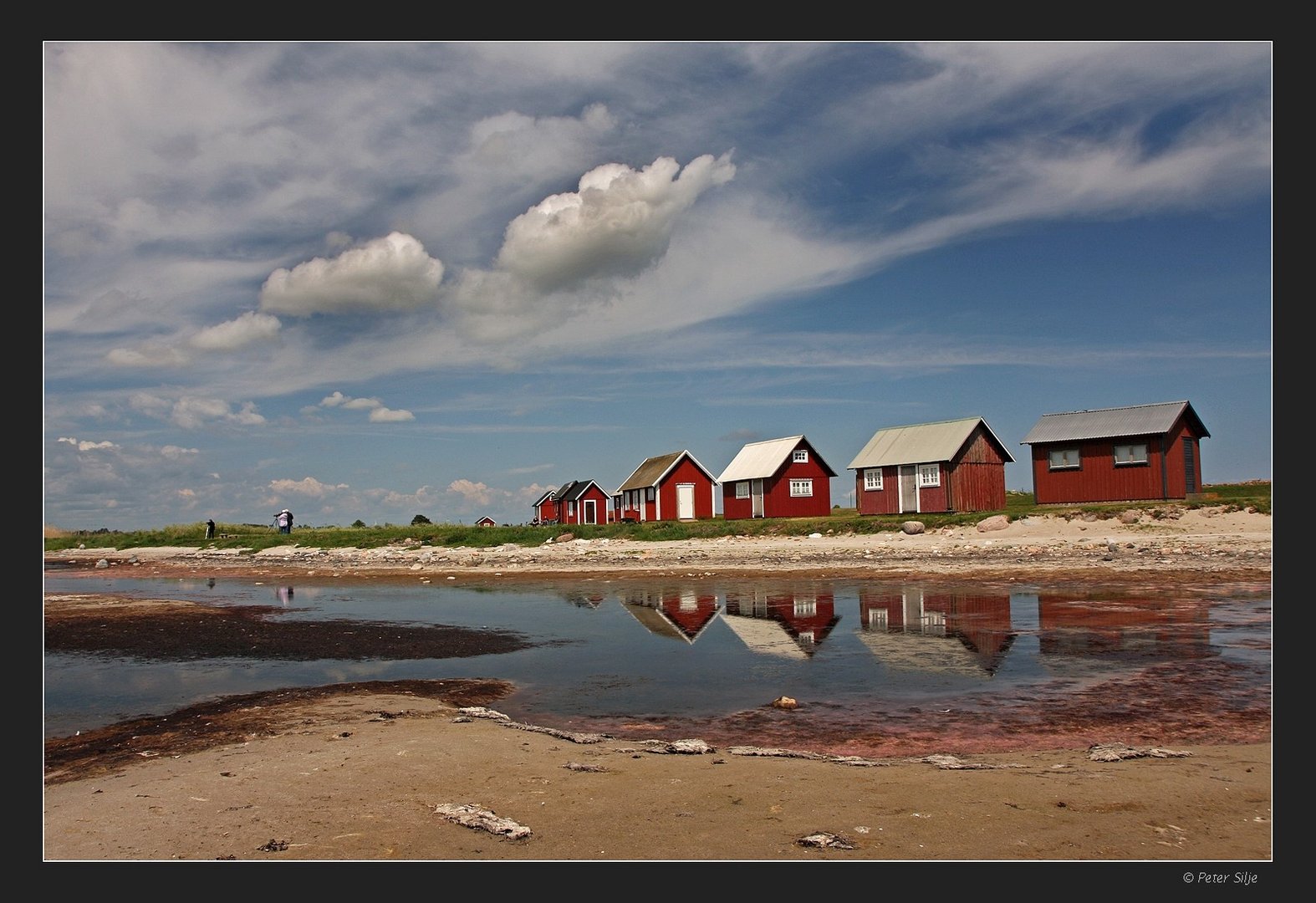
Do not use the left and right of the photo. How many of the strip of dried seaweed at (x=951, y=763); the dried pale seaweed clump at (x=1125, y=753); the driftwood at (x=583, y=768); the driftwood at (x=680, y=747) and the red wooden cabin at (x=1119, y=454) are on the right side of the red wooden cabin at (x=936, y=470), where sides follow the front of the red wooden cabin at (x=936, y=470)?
0

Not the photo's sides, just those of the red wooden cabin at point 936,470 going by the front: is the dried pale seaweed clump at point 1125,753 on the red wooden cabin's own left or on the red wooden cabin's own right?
on the red wooden cabin's own left

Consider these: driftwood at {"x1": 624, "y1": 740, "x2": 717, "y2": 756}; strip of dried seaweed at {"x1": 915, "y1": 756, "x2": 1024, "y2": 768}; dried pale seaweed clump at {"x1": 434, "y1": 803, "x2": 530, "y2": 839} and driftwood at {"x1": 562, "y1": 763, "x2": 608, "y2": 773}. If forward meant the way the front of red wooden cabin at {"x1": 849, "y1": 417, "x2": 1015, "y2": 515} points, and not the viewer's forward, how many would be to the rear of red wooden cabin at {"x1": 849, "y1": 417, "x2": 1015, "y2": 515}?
0

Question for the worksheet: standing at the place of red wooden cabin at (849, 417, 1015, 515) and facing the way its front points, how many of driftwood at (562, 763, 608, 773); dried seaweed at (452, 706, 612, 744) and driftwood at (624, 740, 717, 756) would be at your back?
0

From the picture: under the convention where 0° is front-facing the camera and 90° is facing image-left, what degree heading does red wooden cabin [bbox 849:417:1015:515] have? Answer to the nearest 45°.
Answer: approximately 45°

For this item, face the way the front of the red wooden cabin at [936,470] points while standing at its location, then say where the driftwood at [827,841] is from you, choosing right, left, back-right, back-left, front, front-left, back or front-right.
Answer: front-left

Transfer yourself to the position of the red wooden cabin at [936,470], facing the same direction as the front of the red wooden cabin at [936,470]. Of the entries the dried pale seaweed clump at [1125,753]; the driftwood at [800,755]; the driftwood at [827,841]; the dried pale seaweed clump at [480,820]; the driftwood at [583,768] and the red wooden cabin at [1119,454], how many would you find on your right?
0

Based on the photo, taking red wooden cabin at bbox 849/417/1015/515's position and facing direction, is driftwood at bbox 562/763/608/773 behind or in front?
in front

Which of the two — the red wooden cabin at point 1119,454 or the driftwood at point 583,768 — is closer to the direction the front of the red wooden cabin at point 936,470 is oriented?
the driftwood

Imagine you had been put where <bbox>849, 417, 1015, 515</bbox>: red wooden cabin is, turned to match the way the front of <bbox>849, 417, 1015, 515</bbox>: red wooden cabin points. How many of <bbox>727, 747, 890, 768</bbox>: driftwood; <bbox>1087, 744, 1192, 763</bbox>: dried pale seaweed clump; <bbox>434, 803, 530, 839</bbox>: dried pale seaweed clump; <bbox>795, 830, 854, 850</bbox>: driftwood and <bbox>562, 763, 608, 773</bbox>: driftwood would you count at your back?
0

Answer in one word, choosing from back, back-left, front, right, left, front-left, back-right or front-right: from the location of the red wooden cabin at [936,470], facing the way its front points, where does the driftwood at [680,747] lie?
front-left

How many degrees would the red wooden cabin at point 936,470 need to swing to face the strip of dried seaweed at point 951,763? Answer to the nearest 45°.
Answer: approximately 45° to its left

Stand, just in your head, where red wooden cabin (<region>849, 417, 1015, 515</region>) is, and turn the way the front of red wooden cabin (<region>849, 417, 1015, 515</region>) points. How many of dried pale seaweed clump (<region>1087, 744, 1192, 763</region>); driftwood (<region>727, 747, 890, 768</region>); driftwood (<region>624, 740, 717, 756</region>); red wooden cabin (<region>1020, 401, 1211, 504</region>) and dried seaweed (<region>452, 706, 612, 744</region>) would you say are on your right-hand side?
0
